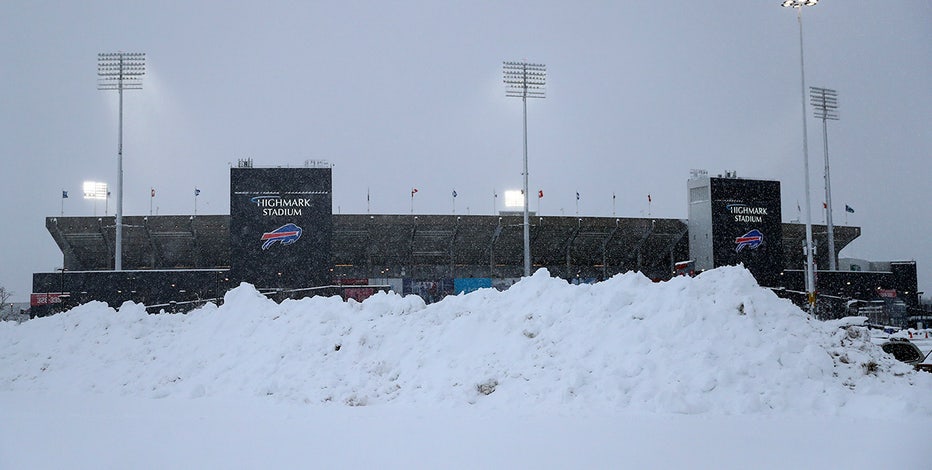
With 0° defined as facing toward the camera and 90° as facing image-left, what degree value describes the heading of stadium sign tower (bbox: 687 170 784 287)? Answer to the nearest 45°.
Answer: approximately 315°

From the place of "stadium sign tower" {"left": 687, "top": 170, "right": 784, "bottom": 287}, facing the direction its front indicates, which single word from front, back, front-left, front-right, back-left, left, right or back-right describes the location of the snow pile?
front-right
